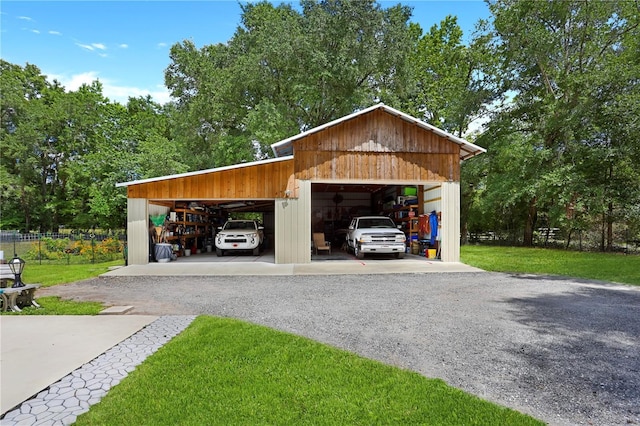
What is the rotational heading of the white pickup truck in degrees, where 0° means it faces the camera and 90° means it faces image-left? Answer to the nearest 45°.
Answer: approximately 315°

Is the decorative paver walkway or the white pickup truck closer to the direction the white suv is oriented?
the decorative paver walkway

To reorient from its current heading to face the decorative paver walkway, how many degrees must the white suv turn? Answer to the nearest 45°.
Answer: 0° — it already faces it

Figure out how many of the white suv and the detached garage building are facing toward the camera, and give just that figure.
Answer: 2

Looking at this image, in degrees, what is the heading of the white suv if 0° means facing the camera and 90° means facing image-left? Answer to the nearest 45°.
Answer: approximately 0°

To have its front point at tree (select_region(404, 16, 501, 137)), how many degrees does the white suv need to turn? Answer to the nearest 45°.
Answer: approximately 135° to its left

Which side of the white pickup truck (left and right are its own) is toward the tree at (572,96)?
left

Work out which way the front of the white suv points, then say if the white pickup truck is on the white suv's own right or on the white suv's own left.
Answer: on the white suv's own left

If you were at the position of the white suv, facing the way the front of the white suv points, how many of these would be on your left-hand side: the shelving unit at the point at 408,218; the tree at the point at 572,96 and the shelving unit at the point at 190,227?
2

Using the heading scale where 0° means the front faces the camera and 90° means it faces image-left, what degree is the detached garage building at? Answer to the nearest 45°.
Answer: approximately 0°

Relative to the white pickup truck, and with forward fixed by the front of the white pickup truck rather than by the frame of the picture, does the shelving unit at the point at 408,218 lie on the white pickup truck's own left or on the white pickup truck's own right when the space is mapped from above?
on the white pickup truck's own left
